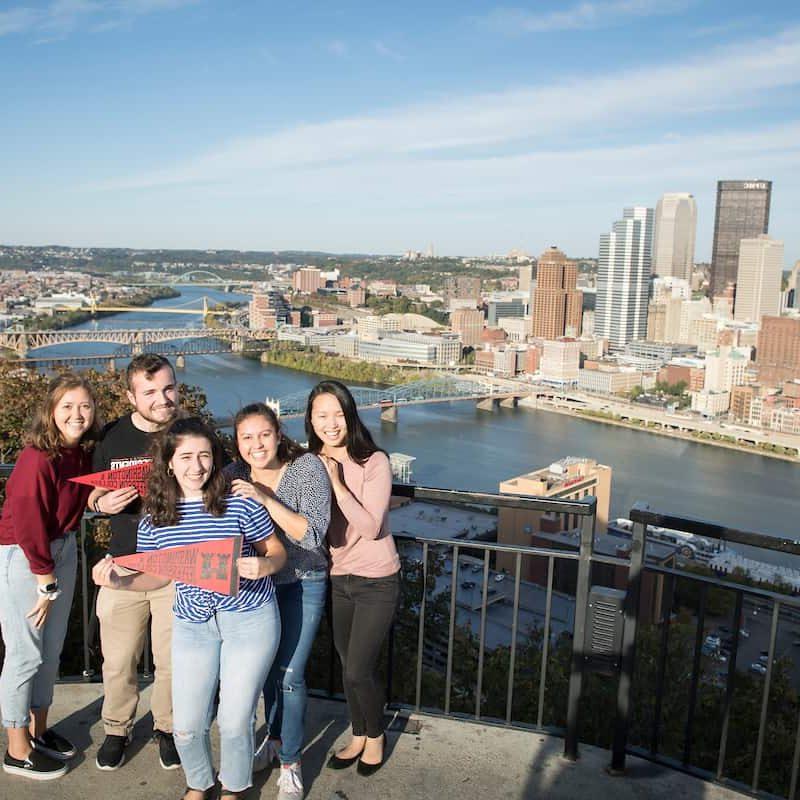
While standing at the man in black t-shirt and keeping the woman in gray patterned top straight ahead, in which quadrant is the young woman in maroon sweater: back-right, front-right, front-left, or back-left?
back-right

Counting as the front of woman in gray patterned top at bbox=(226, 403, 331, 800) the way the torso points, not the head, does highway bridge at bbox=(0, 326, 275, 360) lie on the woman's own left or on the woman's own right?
on the woman's own right

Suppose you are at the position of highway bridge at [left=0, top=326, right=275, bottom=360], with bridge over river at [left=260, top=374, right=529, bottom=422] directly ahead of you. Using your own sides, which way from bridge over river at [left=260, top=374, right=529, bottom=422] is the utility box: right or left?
right

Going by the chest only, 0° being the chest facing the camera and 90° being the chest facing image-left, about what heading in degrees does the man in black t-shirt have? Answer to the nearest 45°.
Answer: approximately 0°

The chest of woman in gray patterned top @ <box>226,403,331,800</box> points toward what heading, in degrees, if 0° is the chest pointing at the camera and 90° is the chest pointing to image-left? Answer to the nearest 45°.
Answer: approximately 45°
